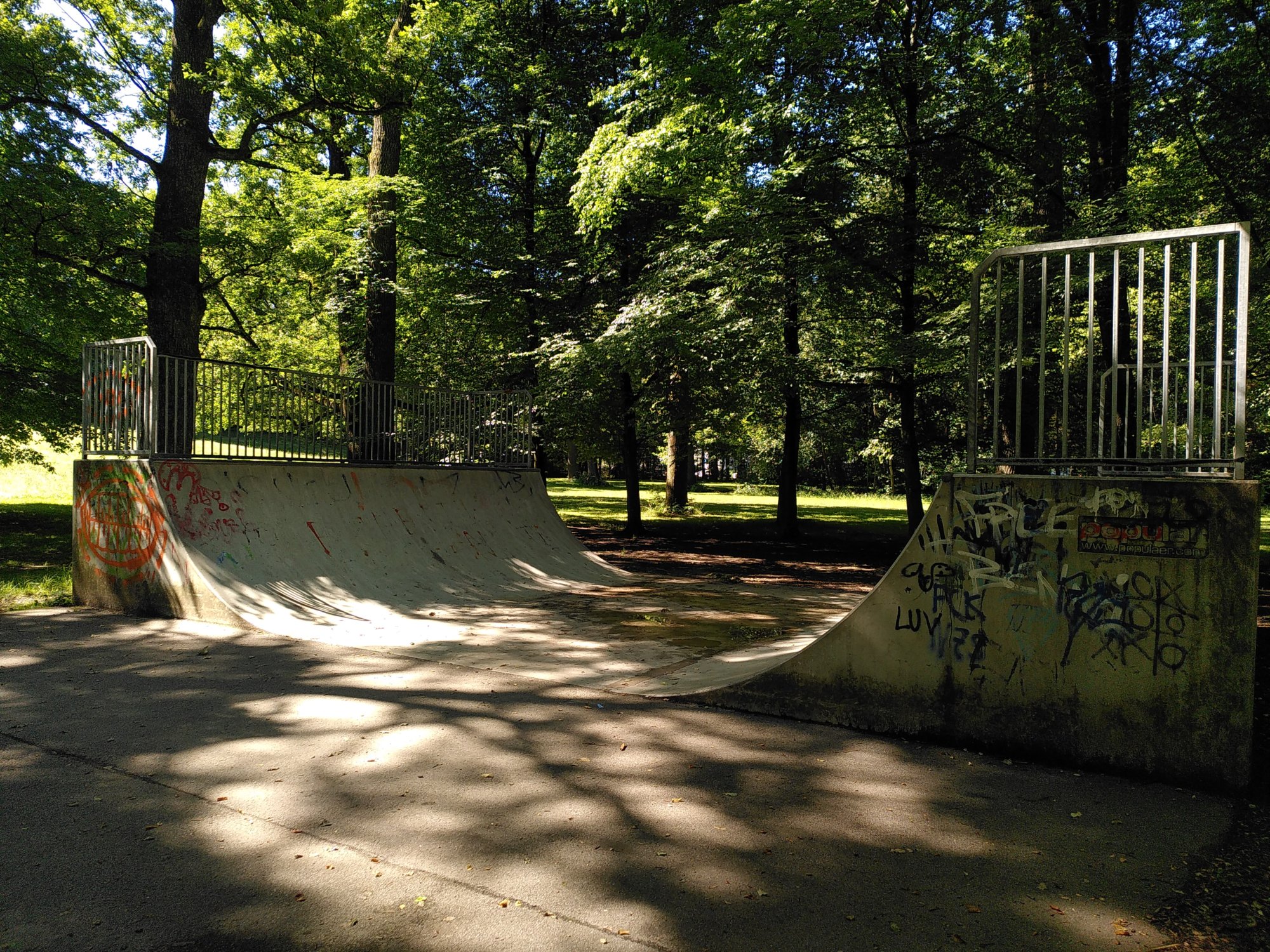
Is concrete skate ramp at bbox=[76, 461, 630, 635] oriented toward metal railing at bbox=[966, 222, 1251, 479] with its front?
yes

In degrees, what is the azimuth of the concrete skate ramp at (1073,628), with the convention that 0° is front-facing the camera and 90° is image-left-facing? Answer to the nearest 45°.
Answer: approximately 90°

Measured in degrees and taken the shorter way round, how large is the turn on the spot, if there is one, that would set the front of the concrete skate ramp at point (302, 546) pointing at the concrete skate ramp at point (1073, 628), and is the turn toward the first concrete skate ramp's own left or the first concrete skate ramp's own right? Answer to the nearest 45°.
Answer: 0° — it already faces it

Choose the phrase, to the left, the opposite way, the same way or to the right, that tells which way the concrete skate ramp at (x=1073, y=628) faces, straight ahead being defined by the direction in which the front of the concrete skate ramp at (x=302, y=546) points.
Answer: the opposite way

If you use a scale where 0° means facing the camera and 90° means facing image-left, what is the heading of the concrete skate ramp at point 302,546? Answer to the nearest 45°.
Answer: approximately 315°

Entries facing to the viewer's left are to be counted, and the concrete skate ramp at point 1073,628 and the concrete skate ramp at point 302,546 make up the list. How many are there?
1

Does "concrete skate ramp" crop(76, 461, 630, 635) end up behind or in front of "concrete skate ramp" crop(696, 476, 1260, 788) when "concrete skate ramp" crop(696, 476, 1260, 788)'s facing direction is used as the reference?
in front
